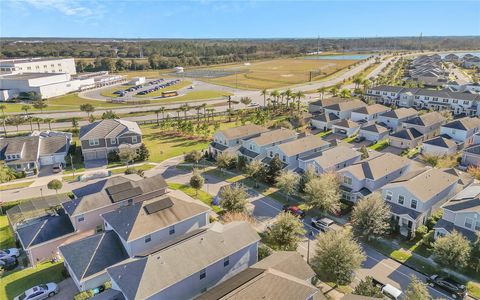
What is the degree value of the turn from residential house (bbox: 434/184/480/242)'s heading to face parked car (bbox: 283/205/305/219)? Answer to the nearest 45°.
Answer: approximately 45° to its right

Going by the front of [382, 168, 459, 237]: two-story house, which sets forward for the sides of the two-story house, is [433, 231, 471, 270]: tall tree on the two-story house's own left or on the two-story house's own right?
on the two-story house's own left

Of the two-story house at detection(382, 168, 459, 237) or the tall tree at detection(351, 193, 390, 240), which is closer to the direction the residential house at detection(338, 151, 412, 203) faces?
the tall tree

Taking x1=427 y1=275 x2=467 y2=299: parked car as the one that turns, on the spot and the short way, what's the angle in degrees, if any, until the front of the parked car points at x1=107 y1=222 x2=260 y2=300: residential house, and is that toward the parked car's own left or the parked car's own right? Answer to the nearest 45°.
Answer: approximately 90° to the parked car's own left

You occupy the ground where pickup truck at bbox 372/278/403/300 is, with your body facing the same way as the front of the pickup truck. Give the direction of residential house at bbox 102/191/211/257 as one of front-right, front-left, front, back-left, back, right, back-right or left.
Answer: back-right

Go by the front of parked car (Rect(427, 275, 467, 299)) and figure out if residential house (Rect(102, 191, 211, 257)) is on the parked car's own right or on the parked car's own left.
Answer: on the parked car's own left

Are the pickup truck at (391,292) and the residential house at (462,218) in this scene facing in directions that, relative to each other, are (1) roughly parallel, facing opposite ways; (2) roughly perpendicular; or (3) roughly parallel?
roughly perpendicular
